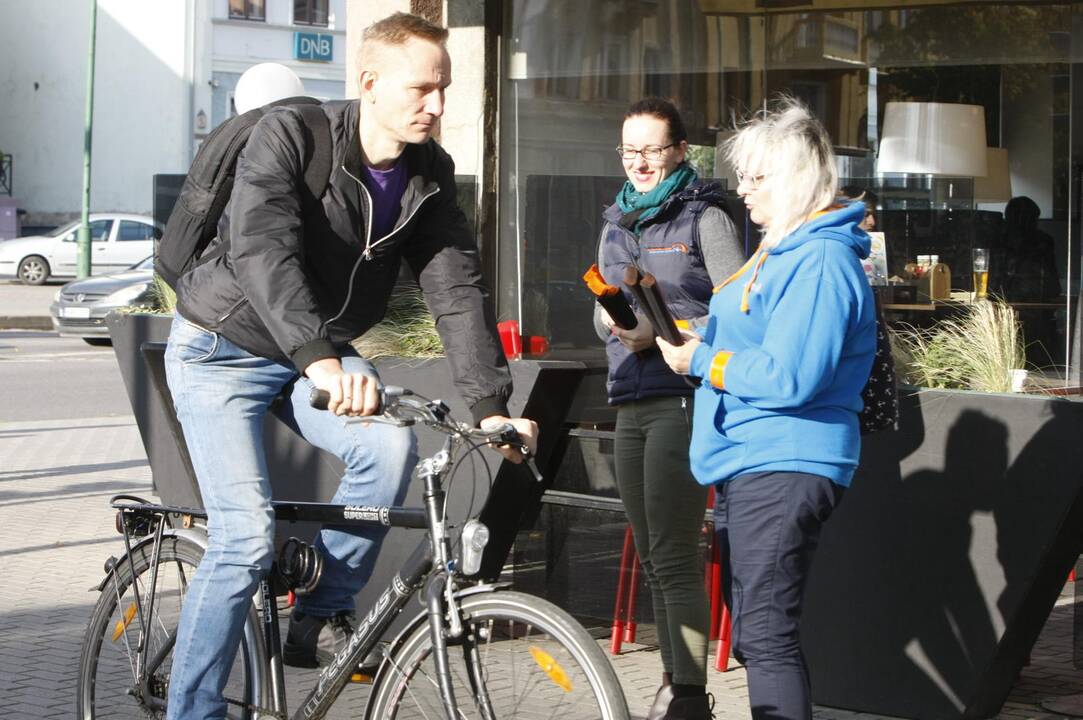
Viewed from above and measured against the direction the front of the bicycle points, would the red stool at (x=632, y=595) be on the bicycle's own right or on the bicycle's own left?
on the bicycle's own left

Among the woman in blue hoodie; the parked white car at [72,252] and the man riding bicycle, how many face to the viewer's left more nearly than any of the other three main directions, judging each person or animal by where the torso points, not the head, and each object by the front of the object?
2

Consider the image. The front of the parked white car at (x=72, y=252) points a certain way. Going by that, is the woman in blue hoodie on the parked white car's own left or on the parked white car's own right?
on the parked white car's own left

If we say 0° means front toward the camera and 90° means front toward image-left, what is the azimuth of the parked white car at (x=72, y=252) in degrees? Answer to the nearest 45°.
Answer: approximately 90°

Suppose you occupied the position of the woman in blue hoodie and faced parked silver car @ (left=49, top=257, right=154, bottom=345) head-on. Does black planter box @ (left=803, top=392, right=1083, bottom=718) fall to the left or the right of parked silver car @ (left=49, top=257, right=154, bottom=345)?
right

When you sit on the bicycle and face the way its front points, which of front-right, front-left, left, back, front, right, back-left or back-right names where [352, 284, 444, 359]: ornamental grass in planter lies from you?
back-left

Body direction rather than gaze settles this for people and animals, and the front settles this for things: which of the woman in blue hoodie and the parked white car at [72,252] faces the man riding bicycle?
the woman in blue hoodie

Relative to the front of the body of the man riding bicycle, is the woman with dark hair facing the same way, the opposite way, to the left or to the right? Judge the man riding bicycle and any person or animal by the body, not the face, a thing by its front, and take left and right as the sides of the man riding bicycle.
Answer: to the right

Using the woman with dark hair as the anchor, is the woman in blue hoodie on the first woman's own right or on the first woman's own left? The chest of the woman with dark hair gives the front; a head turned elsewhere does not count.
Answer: on the first woman's own left

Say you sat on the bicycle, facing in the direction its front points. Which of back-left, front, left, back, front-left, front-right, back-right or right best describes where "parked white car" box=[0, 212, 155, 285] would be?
back-left

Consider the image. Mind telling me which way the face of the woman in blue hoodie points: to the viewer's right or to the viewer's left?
to the viewer's left

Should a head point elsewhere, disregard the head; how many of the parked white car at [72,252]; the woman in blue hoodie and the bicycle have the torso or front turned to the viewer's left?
2

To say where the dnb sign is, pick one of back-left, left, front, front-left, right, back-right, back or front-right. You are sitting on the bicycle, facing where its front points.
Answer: back-left
